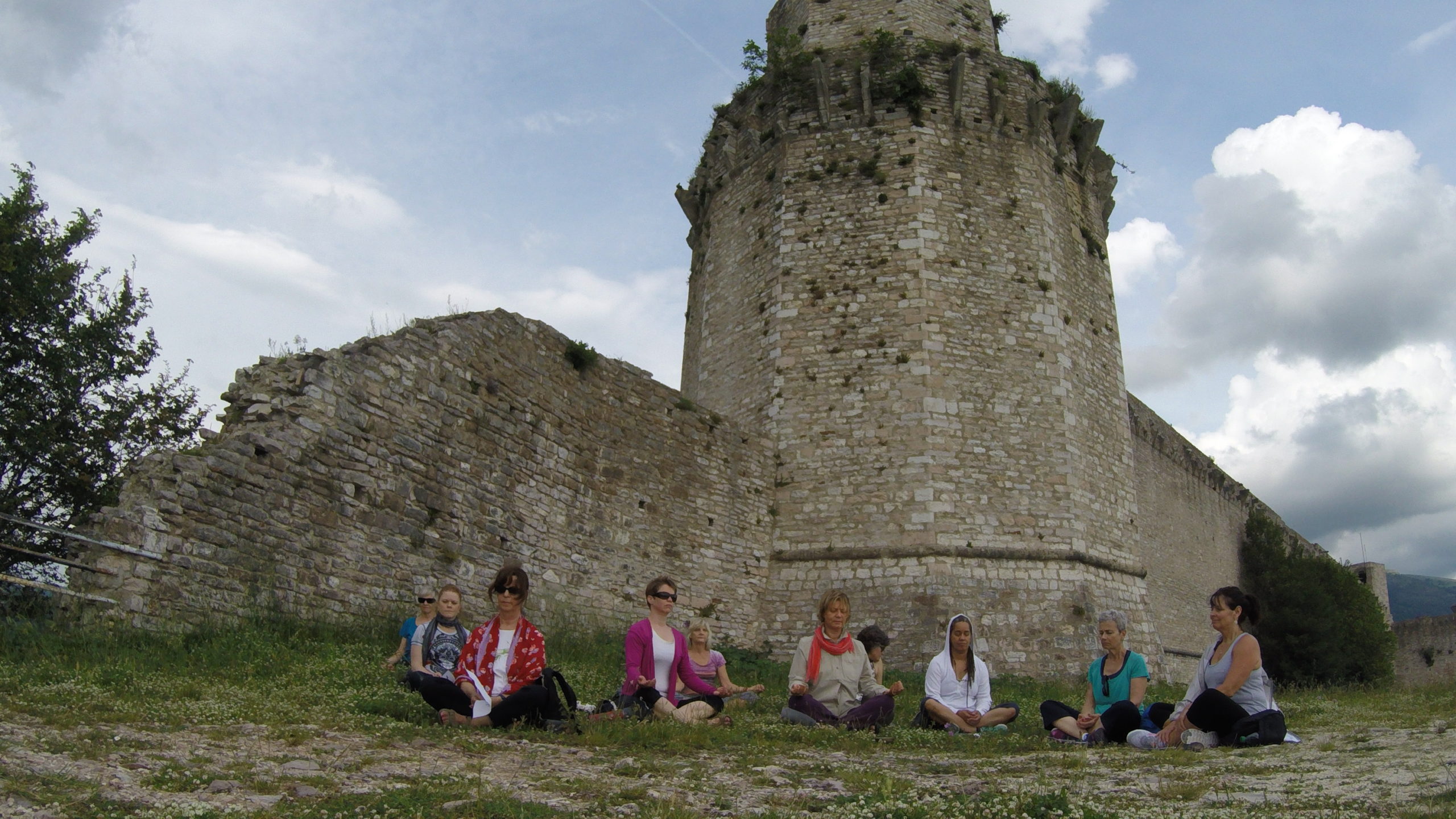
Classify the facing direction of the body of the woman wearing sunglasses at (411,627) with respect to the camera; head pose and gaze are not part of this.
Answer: toward the camera

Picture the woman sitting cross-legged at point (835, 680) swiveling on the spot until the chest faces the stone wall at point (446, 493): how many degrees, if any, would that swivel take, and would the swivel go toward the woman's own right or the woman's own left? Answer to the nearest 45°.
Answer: approximately 135° to the woman's own right

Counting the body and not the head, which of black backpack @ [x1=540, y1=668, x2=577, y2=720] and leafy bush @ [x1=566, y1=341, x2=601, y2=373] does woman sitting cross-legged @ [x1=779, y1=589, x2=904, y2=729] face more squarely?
the black backpack

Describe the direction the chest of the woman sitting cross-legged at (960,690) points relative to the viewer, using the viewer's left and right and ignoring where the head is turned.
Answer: facing the viewer

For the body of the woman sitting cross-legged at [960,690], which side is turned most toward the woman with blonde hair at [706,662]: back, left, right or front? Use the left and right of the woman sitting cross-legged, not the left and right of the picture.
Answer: right

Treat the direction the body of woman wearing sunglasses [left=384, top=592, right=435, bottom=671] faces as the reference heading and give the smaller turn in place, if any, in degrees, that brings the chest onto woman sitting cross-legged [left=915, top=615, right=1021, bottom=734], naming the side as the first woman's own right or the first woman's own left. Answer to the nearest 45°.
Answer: approximately 45° to the first woman's own left

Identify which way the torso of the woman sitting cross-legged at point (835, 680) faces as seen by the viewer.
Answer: toward the camera

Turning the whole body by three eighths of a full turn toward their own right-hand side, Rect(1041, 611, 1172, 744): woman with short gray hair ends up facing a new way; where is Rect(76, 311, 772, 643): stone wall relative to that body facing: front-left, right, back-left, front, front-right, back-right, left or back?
left

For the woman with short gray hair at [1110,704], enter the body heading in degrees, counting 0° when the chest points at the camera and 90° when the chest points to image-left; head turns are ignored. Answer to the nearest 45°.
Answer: approximately 45°

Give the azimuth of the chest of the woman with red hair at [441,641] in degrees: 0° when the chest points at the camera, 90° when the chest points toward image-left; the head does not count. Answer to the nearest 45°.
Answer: approximately 0°

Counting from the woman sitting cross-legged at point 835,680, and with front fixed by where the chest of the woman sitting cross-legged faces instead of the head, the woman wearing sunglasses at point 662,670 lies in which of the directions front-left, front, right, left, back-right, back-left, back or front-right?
front-right

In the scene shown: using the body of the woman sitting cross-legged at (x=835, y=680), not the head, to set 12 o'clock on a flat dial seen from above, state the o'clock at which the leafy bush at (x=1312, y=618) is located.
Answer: The leafy bush is roughly at 7 o'clock from the woman sitting cross-legged.

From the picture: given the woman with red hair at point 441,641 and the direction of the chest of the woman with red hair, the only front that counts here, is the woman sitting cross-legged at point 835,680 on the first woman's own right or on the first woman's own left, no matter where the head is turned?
on the first woman's own left
